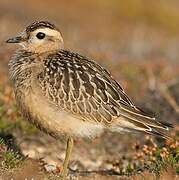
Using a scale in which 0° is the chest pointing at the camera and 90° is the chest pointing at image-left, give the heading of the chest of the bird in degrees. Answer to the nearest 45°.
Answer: approximately 90°
